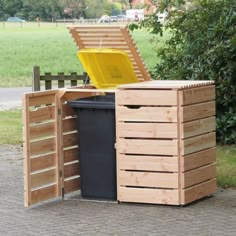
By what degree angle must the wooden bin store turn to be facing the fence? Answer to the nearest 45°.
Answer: approximately 135° to its right

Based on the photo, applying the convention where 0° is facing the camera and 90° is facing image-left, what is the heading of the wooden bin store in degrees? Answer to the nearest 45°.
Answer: approximately 45°

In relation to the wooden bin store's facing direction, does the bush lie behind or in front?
behind
